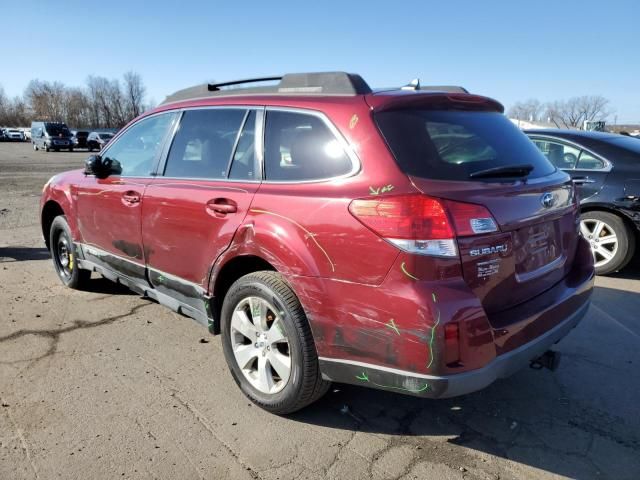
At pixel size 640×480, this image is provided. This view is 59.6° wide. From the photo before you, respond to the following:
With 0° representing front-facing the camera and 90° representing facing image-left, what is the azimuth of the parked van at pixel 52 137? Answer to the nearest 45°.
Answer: approximately 315°

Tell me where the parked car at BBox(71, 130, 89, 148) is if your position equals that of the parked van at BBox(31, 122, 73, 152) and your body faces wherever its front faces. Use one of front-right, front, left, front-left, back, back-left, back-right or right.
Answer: left

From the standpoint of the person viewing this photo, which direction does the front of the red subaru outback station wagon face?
facing away from the viewer and to the left of the viewer

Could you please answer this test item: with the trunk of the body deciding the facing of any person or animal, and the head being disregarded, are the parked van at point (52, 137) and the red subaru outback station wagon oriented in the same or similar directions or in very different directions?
very different directions

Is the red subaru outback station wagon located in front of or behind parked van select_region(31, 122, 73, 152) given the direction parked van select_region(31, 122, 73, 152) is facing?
in front

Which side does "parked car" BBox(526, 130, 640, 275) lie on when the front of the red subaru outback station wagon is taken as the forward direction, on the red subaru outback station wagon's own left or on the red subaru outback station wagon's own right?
on the red subaru outback station wagon's own right
